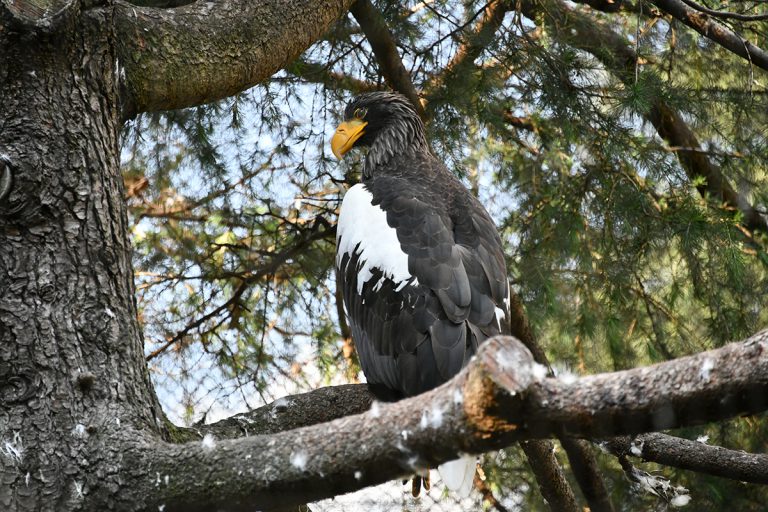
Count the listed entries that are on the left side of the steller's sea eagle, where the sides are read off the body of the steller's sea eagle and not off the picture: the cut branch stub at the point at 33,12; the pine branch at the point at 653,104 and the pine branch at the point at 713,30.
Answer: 1

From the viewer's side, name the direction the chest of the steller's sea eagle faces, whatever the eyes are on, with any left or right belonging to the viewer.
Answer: facing away from the viewer and to the left of the viewer

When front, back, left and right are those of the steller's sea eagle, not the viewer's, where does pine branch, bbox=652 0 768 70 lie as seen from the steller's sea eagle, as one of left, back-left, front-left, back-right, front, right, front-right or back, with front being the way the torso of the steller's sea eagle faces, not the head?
back-right

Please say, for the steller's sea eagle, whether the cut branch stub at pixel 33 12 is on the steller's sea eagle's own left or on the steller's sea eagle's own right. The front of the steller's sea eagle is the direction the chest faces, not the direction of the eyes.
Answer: on the steller's sea eagle's own left

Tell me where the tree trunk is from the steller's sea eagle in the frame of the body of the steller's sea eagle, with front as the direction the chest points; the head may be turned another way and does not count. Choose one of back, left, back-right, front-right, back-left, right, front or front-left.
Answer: left

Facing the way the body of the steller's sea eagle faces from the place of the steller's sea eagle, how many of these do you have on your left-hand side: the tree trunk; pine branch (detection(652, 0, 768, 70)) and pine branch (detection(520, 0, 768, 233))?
1
